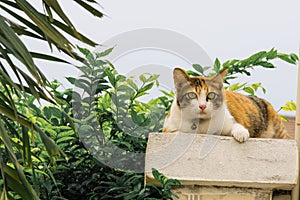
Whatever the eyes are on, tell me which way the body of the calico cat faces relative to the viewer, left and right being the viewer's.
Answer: facing the viewer and to the left of the viewer

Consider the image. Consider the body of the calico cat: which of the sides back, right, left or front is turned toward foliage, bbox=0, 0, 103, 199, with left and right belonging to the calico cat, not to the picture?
front
